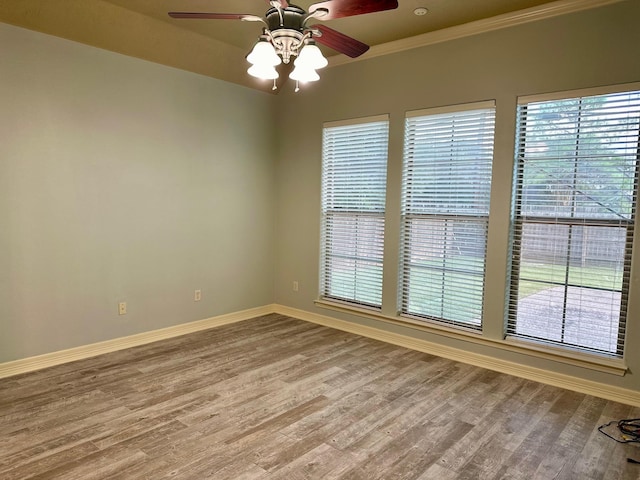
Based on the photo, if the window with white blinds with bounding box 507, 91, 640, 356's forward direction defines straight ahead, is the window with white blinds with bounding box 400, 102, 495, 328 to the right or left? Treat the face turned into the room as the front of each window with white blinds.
on its right

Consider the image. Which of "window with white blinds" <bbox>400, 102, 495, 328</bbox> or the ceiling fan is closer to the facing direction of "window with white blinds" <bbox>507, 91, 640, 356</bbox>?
the ceiling fan

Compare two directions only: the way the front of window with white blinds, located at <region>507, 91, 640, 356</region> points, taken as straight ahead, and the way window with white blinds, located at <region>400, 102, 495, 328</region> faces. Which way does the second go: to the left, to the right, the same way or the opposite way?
the same way

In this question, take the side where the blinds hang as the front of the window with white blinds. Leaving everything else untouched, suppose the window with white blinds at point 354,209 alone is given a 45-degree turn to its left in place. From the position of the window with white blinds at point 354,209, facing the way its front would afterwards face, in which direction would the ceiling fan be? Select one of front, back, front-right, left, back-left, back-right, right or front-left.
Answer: front

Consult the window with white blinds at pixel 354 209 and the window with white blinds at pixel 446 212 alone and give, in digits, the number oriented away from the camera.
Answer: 0

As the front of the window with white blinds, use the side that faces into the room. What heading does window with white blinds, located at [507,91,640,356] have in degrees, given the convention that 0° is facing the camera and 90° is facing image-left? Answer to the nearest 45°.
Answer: approximately 45°

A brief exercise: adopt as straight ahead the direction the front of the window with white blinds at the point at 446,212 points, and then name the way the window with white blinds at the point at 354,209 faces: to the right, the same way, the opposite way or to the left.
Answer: the same way

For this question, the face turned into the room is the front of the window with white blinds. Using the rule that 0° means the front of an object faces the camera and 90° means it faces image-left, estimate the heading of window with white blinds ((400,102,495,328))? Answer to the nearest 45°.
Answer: approximately 45°

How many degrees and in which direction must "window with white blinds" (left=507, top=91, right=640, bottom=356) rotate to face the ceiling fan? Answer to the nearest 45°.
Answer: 0° — it already faces it

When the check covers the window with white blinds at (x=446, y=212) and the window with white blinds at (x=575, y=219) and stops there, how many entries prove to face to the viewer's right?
0

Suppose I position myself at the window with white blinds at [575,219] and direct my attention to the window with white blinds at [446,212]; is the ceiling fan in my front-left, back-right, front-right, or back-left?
front-left

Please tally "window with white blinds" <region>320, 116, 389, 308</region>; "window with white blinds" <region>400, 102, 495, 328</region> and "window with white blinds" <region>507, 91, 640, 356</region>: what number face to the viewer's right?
0

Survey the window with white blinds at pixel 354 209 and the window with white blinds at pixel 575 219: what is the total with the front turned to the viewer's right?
0
